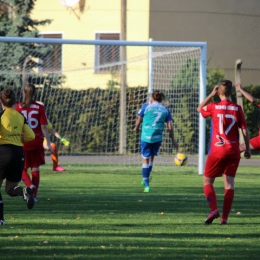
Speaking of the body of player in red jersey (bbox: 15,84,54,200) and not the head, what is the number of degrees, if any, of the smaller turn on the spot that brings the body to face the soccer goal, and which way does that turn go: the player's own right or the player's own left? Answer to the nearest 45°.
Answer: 0° — they already face it

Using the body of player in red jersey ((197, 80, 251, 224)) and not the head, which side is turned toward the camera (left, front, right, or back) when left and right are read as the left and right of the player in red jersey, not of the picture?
back

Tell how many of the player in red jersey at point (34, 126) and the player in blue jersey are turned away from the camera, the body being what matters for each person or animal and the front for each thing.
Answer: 2

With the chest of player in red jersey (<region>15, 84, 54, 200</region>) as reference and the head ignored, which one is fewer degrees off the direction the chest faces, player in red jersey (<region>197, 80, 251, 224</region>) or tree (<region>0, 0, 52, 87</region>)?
the tree

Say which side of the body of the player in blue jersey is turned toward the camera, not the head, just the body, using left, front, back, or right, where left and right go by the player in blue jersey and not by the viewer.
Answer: back

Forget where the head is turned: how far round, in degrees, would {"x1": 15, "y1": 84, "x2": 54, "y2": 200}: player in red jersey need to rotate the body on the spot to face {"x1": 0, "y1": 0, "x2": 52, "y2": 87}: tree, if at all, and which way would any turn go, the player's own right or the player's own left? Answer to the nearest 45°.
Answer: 0° — they already face it

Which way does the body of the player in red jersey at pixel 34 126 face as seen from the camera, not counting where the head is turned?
away from the camera

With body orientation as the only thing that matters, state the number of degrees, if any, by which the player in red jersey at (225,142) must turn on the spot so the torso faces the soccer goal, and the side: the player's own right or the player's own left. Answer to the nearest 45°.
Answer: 0° — they already face it

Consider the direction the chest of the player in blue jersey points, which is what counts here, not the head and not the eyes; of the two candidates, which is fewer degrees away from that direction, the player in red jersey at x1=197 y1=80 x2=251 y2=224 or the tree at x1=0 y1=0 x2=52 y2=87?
the tree
